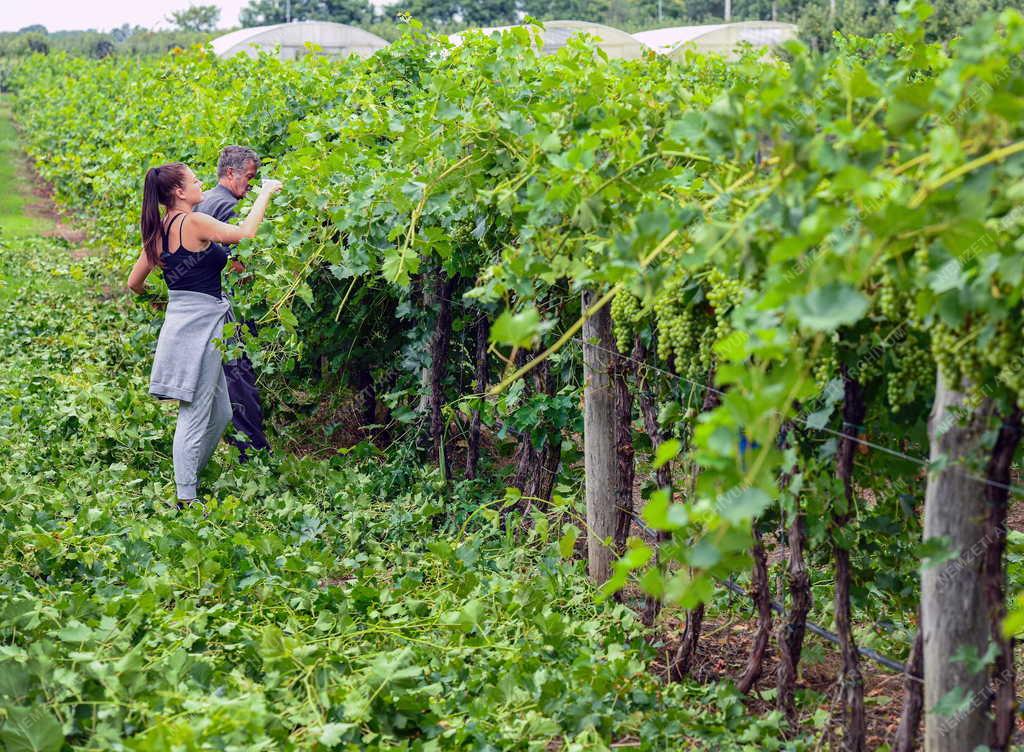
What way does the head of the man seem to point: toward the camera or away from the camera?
toward the camera

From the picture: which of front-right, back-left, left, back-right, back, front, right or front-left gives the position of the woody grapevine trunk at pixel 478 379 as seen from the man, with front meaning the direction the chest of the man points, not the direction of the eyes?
front-right

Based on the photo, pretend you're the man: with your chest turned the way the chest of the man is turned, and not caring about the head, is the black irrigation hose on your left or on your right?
on your right

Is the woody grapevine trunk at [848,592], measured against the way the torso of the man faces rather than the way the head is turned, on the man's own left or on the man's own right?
on the man's own right

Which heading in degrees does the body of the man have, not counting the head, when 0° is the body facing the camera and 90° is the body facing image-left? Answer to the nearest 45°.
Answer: approximately 270°

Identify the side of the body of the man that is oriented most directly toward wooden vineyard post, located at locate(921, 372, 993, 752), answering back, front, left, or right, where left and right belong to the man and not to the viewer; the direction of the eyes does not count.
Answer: right

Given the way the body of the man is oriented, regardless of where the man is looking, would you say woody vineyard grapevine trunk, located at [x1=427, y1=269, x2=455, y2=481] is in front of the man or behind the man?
in front

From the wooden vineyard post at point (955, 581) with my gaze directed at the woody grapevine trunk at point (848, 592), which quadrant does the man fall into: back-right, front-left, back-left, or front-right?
front-left
